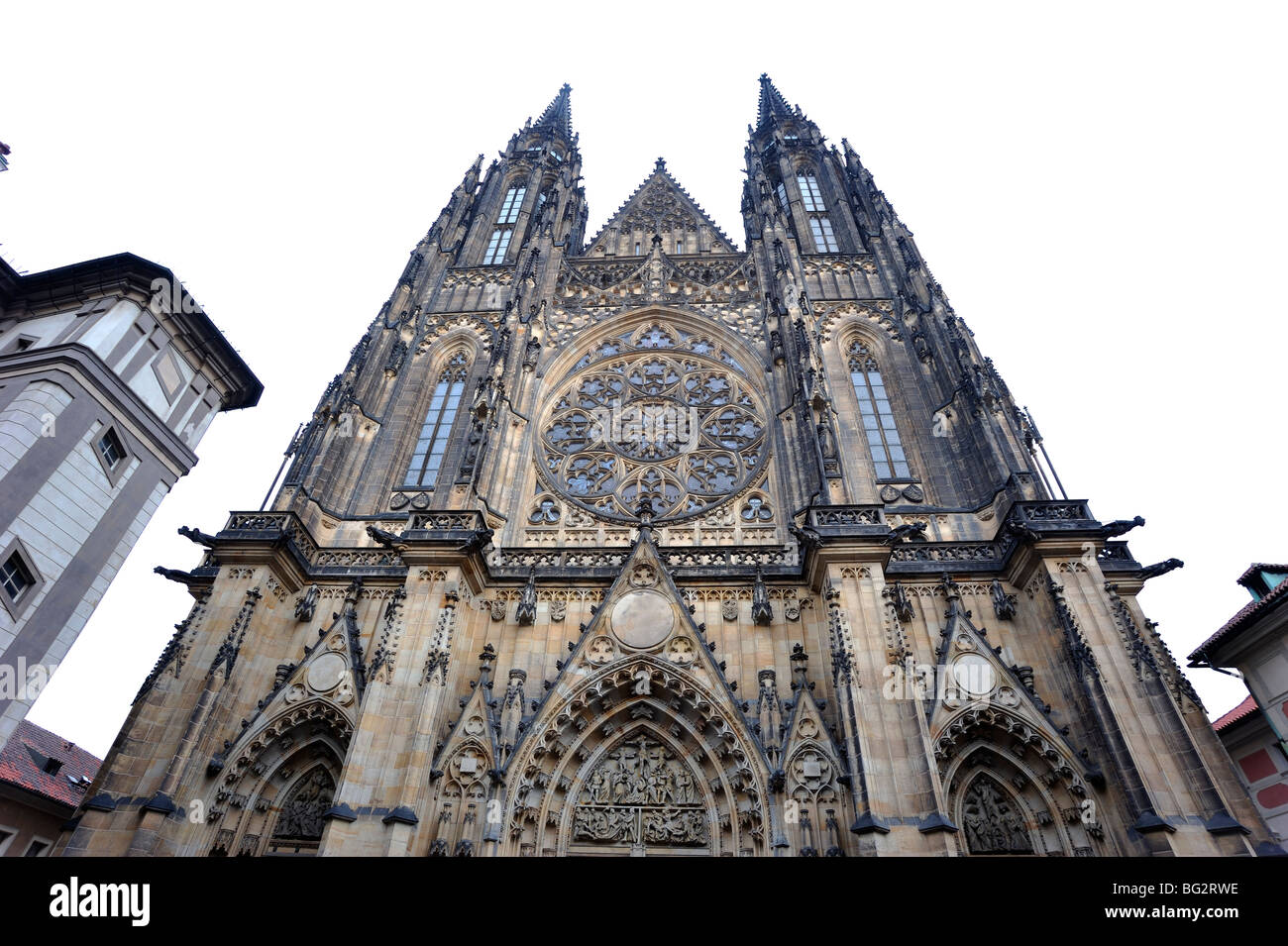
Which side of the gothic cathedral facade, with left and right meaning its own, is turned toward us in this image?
front

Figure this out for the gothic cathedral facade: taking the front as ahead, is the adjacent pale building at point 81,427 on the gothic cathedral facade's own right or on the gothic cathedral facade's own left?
on the gothic cathedral facade's own right

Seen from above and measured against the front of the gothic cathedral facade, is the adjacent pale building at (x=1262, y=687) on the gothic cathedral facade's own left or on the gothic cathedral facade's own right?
on the gothic cathedral facade's own left
